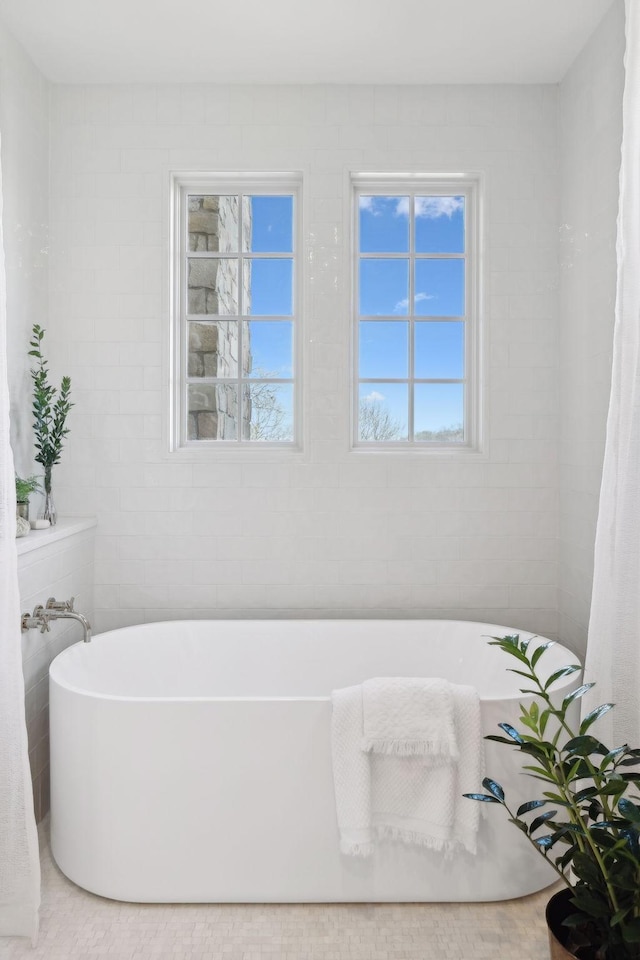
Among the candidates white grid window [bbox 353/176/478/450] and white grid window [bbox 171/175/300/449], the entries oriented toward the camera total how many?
2

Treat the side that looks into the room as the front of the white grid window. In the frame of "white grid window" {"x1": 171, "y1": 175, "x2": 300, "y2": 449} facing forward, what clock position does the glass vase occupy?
The glass vase is roughly at 2 o'clock from the white grid window.

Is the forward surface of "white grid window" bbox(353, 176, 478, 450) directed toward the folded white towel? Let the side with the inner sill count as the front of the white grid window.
yes

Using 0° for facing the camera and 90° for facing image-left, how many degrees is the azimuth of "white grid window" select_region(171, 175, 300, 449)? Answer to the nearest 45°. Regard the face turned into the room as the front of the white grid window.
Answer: approximately 0°

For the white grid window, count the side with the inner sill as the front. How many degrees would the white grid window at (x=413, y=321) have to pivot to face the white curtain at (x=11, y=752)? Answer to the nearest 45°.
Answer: approximately 45° to its right
